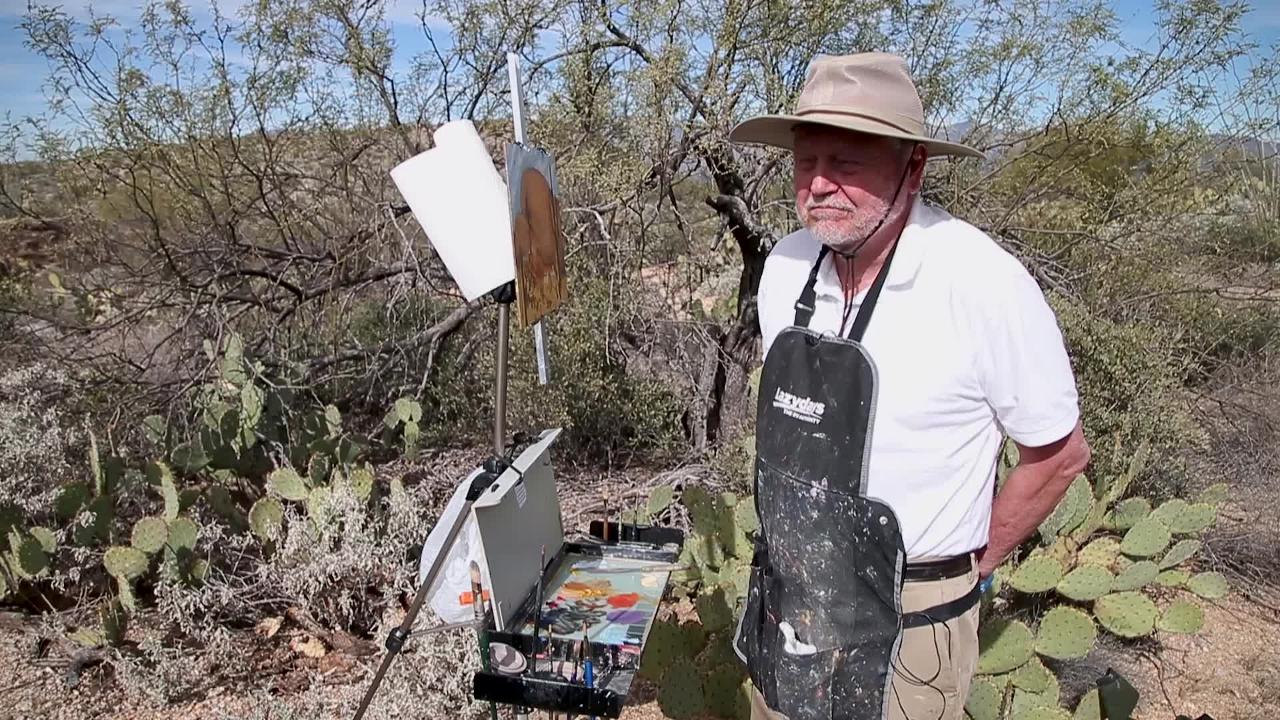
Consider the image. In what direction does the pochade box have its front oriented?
to the viewer's right

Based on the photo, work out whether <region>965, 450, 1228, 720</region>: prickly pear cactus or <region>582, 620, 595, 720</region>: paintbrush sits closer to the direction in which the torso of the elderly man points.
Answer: the paintbrush

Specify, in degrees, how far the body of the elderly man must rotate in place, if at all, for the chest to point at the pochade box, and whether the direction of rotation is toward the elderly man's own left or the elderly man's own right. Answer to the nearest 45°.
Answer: approximately 45° to the elderly man's own right

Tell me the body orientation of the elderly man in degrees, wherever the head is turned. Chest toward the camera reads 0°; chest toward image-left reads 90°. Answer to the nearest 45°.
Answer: approximately 45°

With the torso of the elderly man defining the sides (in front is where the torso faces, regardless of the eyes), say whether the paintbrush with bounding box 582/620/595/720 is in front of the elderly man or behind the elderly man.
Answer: in front

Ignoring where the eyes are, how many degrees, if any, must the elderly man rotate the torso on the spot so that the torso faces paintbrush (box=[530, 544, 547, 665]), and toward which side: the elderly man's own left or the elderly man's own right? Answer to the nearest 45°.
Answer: approximately 45° to the elderly man's own right

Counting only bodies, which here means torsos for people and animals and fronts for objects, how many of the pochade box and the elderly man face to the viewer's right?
1

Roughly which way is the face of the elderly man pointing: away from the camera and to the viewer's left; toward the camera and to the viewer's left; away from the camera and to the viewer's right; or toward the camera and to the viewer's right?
toward the camera and to the viewer's left

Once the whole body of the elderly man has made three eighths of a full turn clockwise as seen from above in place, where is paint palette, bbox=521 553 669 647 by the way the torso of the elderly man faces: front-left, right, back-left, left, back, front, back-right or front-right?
left

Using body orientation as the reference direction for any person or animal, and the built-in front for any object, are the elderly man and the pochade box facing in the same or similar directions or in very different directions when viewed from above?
very different directions
